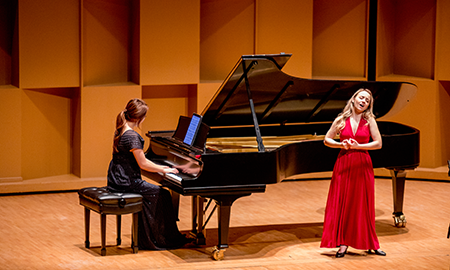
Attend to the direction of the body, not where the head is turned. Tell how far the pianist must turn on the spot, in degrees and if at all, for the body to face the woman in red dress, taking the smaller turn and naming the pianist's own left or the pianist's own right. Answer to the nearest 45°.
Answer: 0° — they already face them

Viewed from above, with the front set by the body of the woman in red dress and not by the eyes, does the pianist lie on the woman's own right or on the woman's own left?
on the woman's own right

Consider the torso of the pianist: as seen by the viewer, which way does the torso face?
to the viewer's right

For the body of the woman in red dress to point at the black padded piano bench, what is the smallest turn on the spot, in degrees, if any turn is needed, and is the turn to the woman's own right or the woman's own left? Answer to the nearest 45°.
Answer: approximately 90° to the woman's own right

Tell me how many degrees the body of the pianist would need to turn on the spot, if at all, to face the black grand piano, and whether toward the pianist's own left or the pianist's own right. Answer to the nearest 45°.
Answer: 0° — they already face it

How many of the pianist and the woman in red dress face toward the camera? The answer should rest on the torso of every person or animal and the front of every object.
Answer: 1
